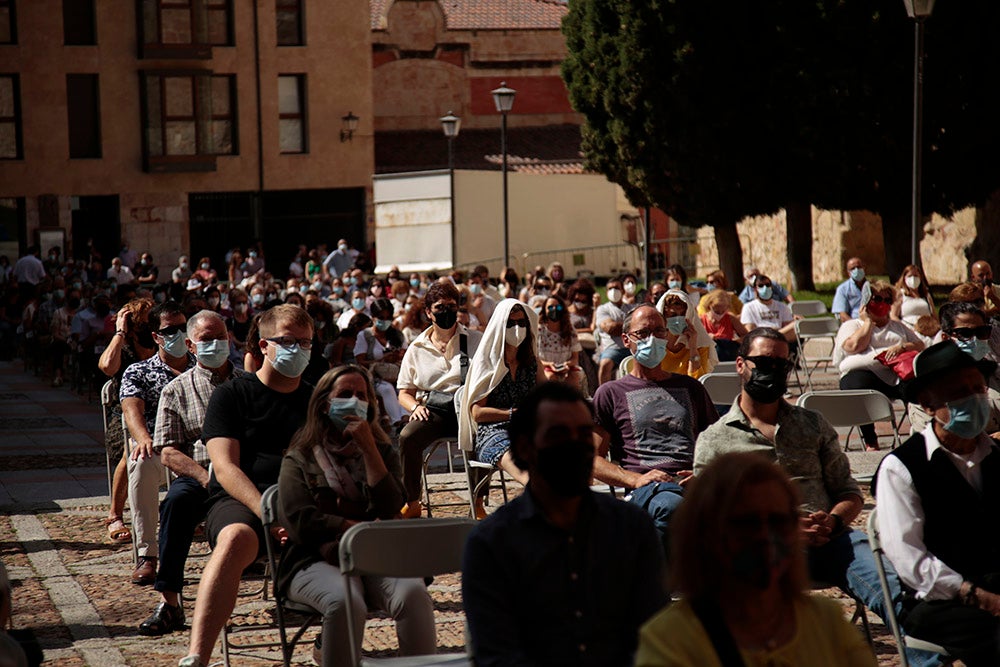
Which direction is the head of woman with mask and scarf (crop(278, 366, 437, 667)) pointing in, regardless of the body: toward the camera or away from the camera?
toward the camera

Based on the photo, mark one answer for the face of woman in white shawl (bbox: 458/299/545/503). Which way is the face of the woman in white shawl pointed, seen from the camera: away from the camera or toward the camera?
toward the camera

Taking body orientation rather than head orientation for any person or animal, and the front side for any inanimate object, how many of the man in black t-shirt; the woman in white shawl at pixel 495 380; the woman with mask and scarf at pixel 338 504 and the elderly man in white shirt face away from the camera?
0

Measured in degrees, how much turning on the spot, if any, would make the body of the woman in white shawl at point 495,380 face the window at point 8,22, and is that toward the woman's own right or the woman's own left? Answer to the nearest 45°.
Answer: approximately 180°

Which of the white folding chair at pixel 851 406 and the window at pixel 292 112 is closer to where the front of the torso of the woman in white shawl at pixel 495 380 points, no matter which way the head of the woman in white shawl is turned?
the white folding chair

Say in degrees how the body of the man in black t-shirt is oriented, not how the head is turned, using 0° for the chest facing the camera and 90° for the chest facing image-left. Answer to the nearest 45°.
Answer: approximately 315°

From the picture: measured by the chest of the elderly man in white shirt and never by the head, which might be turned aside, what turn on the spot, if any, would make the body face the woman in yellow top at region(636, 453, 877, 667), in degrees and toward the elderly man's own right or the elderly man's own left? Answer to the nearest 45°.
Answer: approximately 45° to the elderly man's own right

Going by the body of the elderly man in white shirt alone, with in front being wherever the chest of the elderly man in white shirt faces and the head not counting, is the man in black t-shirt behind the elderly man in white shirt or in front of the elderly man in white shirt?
behind

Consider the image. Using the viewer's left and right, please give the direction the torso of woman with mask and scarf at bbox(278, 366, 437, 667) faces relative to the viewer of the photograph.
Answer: facing the viewer and to the right of the viewer

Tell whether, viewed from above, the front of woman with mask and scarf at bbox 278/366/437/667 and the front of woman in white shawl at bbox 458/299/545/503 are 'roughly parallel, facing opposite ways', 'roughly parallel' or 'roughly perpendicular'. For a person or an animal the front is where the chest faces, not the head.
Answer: roughly parallel

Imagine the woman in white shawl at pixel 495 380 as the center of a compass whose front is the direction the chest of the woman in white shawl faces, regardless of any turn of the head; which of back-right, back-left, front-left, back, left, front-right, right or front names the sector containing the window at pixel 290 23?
back-left

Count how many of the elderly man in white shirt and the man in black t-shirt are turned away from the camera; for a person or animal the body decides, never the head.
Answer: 0

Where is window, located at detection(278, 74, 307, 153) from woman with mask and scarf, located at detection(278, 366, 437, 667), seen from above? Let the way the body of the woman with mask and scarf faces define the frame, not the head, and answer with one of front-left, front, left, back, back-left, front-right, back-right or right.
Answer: back-left
